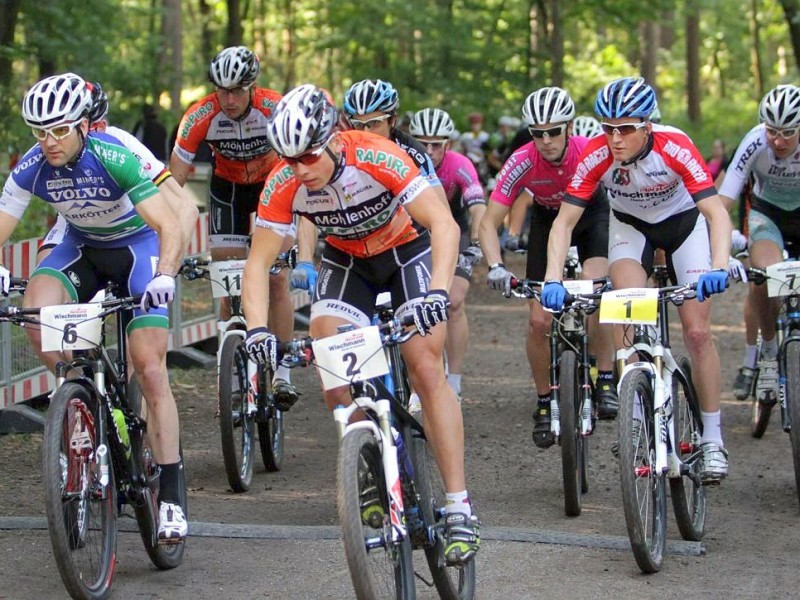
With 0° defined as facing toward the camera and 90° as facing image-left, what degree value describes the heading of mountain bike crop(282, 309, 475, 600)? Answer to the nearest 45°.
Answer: approximately 45°

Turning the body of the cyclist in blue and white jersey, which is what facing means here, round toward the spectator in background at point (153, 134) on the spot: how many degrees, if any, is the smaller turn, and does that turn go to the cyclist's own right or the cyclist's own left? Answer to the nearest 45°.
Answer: approximately 135° to the cyclist's own right

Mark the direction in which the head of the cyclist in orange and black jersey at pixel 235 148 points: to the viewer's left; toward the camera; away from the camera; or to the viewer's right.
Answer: toward the camera

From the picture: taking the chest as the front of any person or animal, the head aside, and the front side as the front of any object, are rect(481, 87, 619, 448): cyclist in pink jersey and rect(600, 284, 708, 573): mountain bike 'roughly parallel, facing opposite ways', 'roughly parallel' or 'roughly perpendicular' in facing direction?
roughly parallel

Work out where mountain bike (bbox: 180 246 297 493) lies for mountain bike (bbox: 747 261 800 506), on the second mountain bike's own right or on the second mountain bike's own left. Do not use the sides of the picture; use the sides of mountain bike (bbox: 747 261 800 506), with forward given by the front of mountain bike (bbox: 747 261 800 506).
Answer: on the second mountain bike's own right

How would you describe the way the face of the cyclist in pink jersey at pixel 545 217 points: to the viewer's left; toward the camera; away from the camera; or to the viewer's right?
toward the camera

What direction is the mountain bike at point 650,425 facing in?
toward the camera

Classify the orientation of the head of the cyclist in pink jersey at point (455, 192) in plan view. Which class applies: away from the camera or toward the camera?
toward the camera

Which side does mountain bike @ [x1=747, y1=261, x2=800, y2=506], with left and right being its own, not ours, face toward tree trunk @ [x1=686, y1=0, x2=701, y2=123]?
back

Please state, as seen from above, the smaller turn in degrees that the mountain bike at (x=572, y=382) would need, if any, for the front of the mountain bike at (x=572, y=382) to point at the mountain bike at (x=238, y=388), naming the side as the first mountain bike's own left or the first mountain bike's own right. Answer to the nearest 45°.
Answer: approximately 90° to the first mountain bike's own right

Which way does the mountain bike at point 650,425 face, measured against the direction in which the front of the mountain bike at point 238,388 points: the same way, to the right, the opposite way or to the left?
the same way

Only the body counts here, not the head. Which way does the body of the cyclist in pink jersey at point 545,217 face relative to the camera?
toward the camera

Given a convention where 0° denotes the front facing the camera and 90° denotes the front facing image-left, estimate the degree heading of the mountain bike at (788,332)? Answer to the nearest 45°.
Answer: approximately 0°
